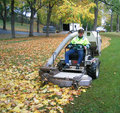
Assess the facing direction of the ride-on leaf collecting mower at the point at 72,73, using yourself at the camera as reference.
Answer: facing the viewer and to the left of the viewer
